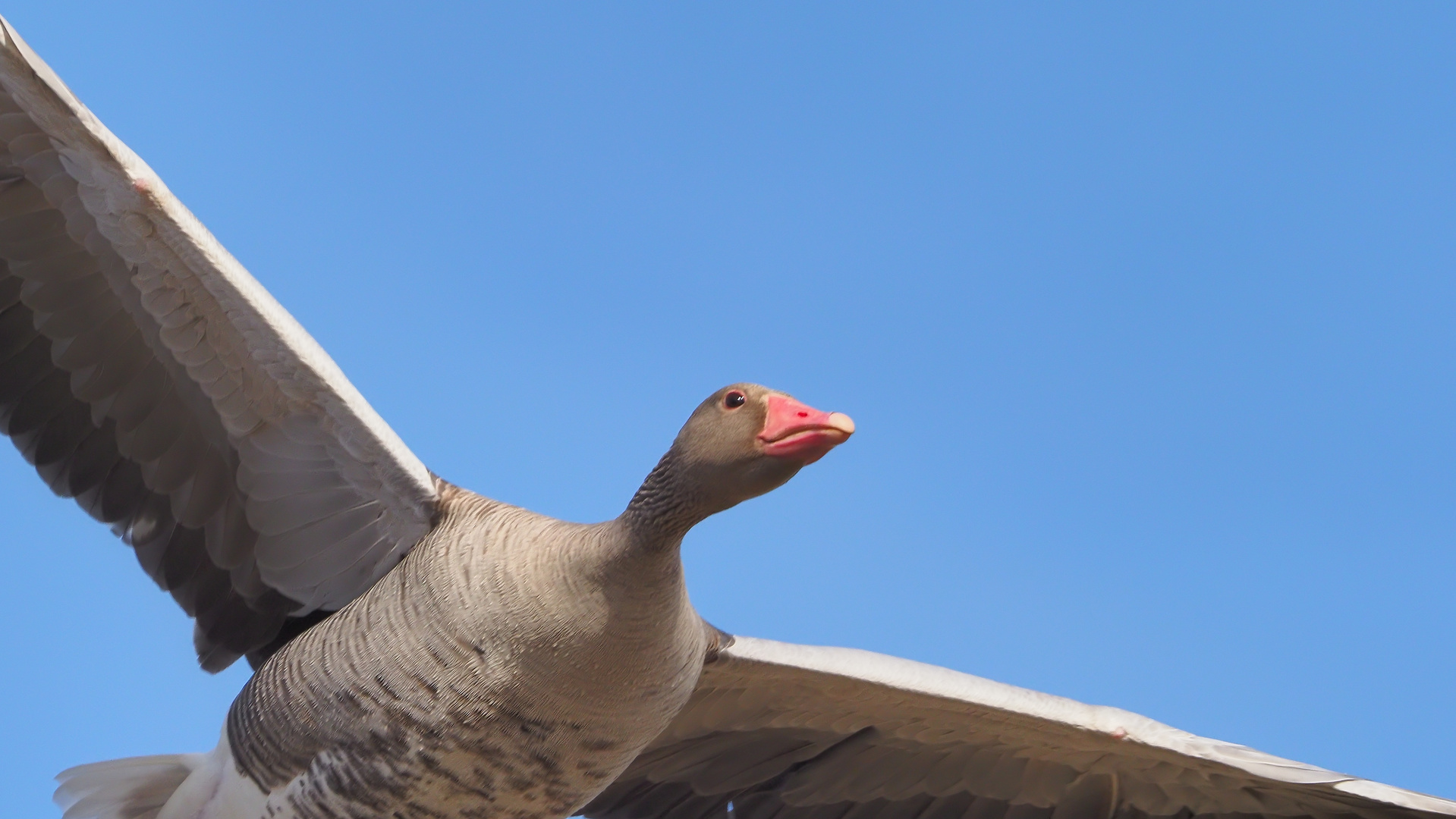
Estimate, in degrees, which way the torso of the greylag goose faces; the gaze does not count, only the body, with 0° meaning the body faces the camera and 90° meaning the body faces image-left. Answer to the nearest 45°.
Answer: approximately 315°
